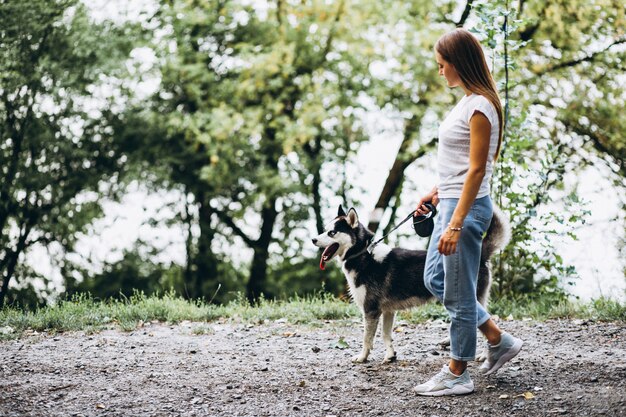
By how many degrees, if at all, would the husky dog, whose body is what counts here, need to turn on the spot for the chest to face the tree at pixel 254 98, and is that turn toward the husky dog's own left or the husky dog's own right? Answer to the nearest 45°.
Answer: approximately 90° to the husky dog's own right

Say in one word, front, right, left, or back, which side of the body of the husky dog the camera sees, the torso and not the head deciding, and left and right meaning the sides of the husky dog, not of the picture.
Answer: left

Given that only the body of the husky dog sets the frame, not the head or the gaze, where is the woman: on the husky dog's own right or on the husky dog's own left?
on the husky dog's own left

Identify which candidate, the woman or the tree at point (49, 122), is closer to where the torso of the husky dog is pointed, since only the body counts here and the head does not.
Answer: the tree

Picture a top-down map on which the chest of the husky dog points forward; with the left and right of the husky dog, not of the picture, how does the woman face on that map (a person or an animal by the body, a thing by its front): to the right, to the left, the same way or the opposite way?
the same way

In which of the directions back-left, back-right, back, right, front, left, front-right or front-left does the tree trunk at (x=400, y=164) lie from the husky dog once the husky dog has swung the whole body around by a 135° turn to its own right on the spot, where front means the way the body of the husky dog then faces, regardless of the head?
front-left

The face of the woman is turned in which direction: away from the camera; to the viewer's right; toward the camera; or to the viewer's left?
to the viewer's left

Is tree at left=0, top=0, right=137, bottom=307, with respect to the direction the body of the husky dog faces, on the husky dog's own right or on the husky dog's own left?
on the husky dog's own right

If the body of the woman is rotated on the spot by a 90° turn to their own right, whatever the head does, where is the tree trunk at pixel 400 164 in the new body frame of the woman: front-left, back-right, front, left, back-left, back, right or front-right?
front

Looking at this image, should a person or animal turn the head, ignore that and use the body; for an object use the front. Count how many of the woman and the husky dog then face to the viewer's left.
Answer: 2

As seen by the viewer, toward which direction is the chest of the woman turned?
to the viewer's left

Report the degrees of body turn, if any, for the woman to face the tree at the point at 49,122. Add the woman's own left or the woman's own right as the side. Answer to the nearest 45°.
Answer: approximately 45° to the woman's own right
